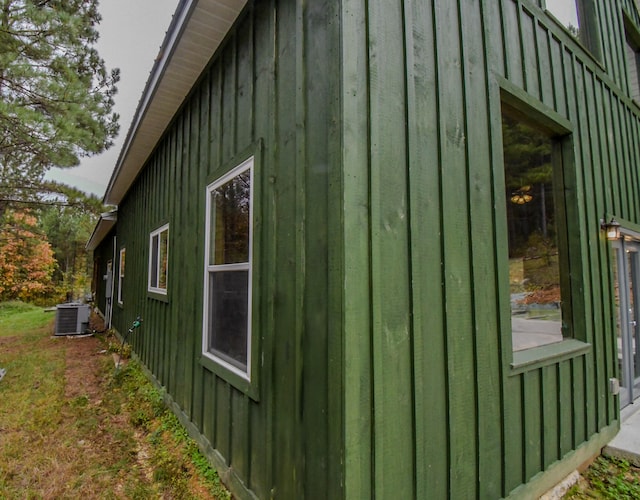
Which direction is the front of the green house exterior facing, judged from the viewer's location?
facing the viewer and to the right of the viewer

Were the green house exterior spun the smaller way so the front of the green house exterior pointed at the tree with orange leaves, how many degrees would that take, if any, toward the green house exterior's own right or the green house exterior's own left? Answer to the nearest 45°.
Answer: approximately 180°

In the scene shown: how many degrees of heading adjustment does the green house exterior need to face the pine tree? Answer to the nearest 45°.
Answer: approximately 180°
